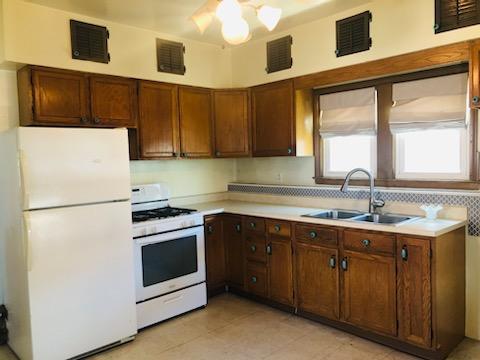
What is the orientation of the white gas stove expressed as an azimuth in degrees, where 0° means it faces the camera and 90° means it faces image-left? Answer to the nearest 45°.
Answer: approximately 315°

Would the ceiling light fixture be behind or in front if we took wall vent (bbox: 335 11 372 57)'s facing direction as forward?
in front

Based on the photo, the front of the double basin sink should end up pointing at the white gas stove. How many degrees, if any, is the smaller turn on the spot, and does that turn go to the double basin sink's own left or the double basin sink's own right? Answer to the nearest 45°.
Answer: approximately 45° to the double basin sink's own right

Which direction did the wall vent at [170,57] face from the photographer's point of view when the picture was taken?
facing the viewer and to the right of the viewer

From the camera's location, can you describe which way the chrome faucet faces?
facing the viewer and to the left of the viewer

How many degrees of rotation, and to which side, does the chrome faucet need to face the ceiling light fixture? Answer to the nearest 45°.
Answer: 0° — it already faces it

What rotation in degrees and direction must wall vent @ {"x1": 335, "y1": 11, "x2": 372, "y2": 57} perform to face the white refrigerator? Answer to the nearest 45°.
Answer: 0° — it already faces it

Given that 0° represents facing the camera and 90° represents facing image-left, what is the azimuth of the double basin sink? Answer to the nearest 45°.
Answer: approximately 45°

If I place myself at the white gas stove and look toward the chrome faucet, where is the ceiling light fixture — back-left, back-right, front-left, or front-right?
front-right

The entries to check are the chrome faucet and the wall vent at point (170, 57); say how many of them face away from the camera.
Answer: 0
